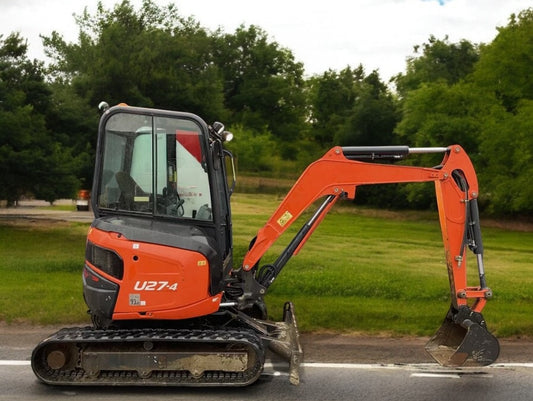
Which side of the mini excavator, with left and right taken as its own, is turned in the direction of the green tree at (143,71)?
left

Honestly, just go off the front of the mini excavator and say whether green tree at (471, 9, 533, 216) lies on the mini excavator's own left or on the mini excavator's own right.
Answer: on the mini excavator's own left

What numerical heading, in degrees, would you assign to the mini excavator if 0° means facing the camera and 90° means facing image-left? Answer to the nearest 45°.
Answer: approximately 270°

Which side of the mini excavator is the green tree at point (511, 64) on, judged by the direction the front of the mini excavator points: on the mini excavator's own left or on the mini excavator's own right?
on the mini excavator's own left

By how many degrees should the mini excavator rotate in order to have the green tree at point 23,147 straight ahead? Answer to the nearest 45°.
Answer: approximately 135° to its left

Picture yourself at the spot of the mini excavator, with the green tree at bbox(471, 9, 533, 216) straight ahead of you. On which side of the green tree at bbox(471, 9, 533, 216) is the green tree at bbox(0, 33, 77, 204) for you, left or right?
left
